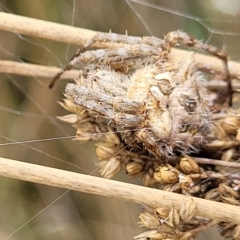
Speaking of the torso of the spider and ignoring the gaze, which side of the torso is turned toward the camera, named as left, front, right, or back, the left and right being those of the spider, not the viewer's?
left
